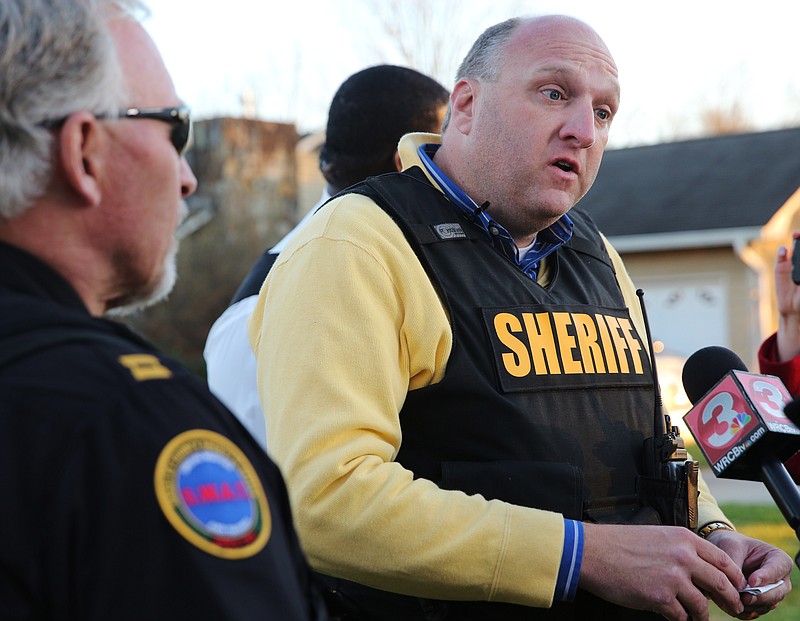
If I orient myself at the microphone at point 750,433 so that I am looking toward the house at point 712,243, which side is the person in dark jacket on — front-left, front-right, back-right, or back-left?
back-left

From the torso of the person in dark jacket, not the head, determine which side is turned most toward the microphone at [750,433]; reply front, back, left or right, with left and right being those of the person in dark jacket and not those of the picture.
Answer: front

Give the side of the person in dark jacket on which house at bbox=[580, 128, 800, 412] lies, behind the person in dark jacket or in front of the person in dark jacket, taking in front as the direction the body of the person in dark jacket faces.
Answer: in front

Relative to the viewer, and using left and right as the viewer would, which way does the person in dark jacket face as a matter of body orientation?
facing away from the viewer and to the right of the viewer
